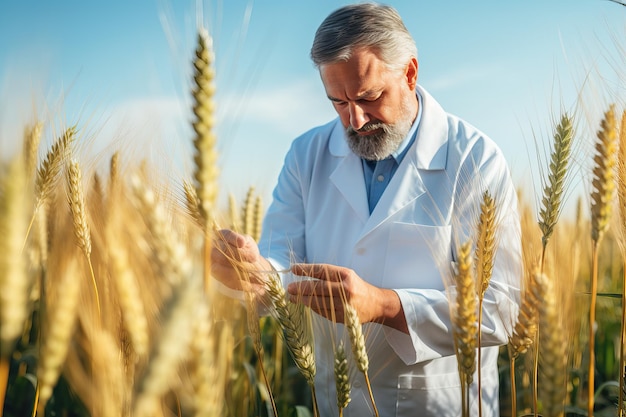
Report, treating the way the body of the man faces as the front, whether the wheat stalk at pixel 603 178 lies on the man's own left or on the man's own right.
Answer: on the man's own left

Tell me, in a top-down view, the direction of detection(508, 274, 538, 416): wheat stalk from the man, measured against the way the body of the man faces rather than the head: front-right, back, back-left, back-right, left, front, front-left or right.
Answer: front-left

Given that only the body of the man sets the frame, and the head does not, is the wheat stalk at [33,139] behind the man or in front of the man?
in front

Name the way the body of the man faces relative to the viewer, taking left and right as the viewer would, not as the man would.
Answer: facing the viewer and to the left of the viewer

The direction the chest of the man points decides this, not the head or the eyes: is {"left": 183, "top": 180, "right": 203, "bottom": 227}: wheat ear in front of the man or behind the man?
in front

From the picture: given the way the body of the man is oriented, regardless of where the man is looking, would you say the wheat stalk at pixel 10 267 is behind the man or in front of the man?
in front

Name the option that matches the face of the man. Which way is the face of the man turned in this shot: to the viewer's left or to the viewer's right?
to the viewer's left

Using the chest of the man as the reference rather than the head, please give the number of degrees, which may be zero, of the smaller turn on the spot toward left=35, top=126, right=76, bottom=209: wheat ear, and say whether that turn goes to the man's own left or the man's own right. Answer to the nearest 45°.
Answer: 0° — they already face it

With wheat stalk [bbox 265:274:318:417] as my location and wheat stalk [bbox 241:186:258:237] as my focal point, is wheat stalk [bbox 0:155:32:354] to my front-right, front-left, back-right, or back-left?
back-left
